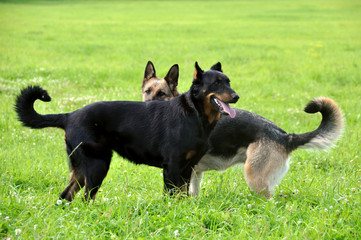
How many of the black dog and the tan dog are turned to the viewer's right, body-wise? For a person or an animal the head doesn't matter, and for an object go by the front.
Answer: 1

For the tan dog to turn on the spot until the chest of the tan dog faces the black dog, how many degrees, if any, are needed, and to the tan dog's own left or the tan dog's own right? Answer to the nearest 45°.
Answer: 0° — it already faces it

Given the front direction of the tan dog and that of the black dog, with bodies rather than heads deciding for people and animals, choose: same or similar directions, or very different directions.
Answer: very different directions

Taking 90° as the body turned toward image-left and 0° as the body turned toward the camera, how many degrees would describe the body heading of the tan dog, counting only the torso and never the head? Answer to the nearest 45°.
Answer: approximately 90°

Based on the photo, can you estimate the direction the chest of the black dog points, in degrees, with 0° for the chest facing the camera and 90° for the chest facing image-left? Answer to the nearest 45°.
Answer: approximately 270°

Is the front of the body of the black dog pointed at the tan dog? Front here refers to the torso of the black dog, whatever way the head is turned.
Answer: yes
